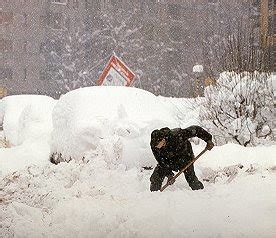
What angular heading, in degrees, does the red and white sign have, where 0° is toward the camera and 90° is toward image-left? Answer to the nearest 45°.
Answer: approximately 0°

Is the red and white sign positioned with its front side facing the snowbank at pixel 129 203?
yes

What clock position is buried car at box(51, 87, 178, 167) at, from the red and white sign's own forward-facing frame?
The buried car is roughly at 12 o'clock from the red and white sign.

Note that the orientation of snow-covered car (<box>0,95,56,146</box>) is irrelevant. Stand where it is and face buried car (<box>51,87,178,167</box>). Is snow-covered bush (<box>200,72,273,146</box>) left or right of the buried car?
left

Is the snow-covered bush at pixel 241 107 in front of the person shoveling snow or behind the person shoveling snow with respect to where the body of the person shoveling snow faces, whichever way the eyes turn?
behind

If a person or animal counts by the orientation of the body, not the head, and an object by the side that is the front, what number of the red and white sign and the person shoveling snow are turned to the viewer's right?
0

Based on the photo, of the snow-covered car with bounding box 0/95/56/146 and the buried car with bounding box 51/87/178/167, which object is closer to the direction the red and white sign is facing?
the buried car

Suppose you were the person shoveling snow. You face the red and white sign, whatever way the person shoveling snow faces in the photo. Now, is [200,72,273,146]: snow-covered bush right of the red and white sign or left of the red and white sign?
right

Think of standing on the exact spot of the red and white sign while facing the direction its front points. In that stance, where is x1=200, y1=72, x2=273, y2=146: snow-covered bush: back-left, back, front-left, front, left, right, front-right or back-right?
left

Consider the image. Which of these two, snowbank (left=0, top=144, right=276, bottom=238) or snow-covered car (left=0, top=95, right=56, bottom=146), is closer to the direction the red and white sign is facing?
the snowbank

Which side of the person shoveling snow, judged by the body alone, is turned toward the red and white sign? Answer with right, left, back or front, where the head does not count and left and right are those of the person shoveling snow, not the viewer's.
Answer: right
